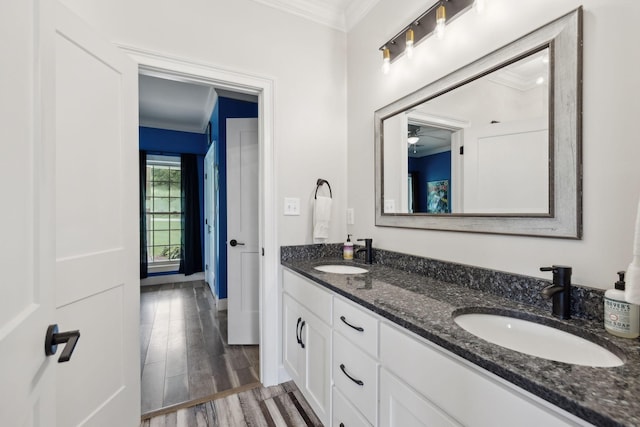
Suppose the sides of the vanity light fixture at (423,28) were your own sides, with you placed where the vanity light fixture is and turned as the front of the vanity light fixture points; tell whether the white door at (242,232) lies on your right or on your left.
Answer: on your right

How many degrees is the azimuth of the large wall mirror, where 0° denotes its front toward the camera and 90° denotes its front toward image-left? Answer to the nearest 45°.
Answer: approximately 45°

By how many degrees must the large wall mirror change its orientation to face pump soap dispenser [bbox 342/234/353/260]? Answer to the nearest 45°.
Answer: approximately 90° to its right

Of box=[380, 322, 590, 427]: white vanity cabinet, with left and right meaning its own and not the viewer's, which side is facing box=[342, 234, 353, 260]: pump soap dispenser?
right

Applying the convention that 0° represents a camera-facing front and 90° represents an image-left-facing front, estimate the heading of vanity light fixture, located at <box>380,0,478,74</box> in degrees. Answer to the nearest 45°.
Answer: approximately 45°
